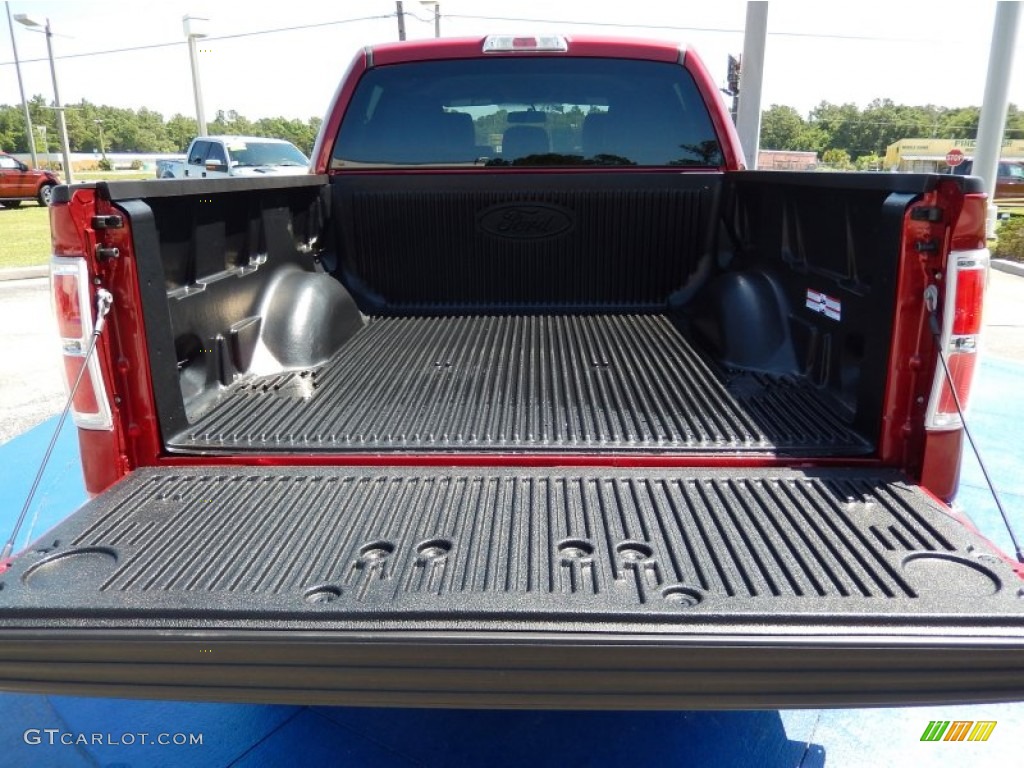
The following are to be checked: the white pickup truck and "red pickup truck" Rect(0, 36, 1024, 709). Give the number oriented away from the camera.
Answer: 1

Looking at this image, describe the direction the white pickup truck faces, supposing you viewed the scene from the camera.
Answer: facing the viewer and to the right of the viewer

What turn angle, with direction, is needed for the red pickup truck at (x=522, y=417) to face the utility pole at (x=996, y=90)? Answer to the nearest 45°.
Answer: approximately 45° to its right

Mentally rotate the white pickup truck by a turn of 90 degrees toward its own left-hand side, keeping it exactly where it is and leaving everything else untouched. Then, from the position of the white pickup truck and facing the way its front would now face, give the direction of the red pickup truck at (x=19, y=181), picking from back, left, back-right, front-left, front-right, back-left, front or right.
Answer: left

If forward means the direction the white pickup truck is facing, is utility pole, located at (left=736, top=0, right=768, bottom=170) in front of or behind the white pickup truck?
in front

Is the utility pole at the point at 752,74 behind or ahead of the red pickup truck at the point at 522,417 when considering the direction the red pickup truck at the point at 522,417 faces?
ahead

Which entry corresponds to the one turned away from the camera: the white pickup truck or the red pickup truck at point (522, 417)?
the red pickup truck

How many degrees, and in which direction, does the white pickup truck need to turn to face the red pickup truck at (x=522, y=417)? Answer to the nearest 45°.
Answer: approximately 45° to its right

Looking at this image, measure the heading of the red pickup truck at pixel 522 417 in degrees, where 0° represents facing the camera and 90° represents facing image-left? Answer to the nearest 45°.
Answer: approximately 180°

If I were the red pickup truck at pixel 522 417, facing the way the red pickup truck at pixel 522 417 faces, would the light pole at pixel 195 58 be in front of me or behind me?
in front

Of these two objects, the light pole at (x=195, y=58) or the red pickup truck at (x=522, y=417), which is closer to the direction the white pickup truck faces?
the red pickup truck
